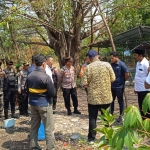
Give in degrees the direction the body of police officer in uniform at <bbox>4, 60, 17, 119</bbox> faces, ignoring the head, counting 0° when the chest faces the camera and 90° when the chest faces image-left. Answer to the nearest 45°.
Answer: approximately 315°

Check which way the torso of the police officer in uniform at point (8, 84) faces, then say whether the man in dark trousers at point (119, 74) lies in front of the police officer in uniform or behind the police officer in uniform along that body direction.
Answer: in front

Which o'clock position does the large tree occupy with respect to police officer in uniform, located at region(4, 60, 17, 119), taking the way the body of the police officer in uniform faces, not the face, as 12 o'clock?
The large tree is roughly at 9 o'clock from the police officer in uniform.

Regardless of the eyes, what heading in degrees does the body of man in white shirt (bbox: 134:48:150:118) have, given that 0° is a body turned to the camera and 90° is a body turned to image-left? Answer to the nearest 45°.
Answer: approximately 45°

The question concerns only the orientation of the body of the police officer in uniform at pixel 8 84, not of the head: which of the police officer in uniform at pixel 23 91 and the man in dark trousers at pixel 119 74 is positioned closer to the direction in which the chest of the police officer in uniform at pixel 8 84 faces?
the man in dark trousers

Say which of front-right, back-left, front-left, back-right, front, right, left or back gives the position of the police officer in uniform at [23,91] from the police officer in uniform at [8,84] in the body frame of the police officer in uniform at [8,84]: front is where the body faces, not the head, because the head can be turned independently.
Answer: left
